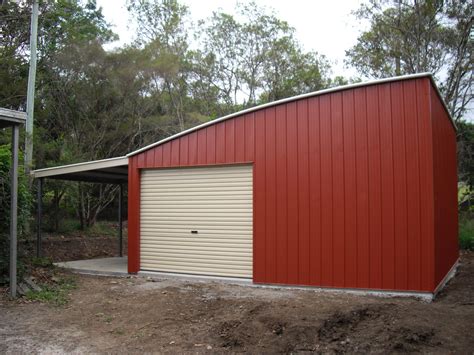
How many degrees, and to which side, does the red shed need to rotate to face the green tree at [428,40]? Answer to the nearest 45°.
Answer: approximately 180°

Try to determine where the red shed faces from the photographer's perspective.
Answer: facing the viewer and to the left of the viewer
